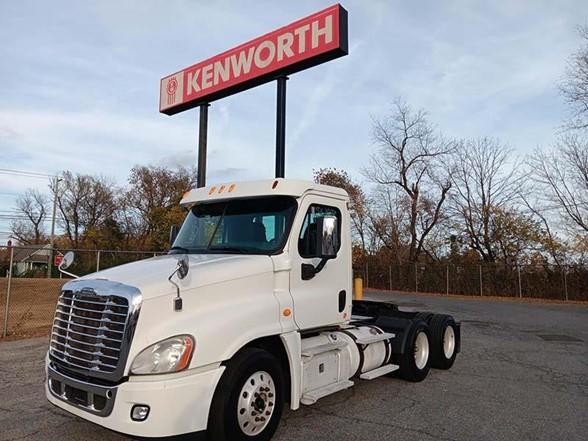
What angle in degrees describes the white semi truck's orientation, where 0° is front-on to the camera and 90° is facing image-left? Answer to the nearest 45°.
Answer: approximately 45°

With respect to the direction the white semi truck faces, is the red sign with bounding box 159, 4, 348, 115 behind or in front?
behind

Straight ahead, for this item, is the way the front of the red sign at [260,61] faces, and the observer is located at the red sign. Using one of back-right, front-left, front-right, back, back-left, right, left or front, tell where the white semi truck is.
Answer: front-left

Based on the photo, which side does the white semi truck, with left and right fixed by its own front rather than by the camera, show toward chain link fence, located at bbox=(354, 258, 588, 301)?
back

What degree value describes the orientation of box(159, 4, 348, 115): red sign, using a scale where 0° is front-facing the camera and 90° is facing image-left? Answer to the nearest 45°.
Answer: approximately 45°

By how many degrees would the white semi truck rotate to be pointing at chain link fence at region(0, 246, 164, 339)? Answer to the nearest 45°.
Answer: approximately 90° to its right
